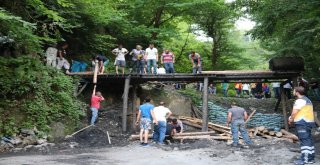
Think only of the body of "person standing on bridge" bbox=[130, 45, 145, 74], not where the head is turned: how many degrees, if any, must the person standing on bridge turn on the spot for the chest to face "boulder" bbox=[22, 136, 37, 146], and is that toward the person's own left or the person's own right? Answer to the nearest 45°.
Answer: approximately 45° to the person's own right

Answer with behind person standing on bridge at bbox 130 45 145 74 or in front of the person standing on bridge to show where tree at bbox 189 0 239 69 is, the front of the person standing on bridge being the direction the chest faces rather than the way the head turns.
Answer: behind

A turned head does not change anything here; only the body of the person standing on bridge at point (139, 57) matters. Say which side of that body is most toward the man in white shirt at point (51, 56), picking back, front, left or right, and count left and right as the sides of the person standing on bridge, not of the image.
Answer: right

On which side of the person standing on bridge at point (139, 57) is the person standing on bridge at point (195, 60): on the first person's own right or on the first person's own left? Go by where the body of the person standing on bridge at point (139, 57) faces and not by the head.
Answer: on the first person's own left

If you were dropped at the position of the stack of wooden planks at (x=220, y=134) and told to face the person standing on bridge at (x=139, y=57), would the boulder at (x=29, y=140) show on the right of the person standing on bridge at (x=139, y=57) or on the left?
left

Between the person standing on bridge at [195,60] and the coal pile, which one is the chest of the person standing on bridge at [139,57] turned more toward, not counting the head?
the coal pile

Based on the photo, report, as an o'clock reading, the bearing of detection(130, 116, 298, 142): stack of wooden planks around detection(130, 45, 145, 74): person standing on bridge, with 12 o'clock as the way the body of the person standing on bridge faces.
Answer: The stack of wooden planks is roughly at 10 o'clock from the person standing on bridge.

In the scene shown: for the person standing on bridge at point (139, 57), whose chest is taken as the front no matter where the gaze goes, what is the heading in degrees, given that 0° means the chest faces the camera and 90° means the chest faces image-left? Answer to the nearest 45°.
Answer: approximately 0°

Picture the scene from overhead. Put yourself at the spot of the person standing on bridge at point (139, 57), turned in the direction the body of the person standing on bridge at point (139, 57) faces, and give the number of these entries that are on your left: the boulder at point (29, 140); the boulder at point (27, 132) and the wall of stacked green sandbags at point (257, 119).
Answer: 1

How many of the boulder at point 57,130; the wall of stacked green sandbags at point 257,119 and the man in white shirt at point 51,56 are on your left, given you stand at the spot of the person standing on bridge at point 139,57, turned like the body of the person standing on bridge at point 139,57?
1

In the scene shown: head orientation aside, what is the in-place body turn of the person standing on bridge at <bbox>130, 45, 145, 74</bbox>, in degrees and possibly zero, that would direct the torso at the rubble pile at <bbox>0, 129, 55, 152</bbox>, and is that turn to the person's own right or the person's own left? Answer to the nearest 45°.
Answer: approximately 45° to the person's own right
